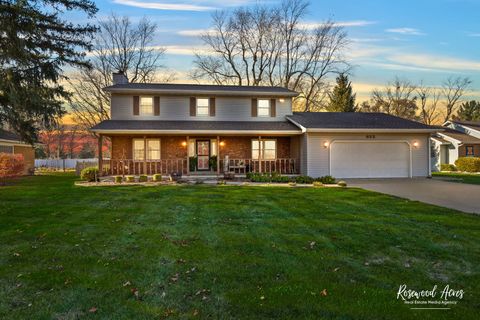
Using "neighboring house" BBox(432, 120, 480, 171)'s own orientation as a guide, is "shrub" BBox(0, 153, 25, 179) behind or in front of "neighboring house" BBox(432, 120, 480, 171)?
in front

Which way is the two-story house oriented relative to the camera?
toward the camera

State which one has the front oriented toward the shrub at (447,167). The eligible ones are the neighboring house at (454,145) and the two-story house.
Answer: the neighboring house

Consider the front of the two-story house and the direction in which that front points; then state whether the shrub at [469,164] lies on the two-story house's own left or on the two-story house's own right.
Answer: on the two-story house's own left

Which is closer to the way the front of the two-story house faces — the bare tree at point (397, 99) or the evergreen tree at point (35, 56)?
the evergreen tree

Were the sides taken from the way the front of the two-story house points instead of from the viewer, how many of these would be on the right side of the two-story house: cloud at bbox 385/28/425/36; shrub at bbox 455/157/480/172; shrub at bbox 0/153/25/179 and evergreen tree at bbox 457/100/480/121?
1

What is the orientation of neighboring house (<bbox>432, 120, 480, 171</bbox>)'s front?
toward the camera

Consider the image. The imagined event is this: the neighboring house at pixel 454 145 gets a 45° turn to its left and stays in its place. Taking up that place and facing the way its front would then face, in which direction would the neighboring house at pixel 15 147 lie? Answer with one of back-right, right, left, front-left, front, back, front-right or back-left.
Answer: right

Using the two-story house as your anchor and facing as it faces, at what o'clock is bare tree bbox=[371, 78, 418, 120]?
The bare tree is roughly at 7 o'clock from the two-story house.

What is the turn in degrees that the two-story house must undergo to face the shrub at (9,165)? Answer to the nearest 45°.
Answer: approximately 90° to its right

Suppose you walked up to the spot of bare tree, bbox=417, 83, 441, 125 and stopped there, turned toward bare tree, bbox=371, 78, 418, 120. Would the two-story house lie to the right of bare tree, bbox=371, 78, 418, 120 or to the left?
left

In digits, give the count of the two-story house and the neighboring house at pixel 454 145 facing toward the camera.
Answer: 2
